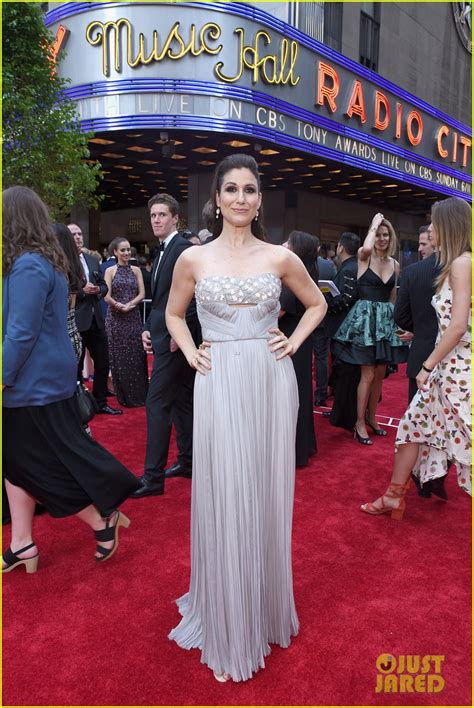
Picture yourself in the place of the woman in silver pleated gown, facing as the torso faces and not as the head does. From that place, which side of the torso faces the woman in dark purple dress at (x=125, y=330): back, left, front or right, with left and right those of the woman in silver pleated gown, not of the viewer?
back

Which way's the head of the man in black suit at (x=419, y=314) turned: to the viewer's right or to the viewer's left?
to the viewer's left

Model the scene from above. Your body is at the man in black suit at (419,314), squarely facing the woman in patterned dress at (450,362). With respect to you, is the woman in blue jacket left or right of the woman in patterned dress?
right

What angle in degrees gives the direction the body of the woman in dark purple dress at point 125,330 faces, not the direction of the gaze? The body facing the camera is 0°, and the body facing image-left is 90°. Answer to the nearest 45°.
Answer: approximately 0°

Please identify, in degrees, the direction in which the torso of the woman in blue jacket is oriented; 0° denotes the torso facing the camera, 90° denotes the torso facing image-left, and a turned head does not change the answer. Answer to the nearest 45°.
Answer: approximately 90°

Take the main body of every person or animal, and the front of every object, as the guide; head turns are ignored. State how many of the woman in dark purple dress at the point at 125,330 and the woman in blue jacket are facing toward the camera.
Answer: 1

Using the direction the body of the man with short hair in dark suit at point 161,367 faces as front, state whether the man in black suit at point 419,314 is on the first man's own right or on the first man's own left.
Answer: on the first man's own left
